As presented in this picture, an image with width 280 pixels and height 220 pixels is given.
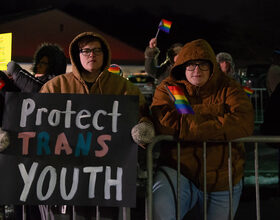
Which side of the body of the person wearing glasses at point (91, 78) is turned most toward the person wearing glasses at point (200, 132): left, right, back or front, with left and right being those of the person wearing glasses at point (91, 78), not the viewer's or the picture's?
left

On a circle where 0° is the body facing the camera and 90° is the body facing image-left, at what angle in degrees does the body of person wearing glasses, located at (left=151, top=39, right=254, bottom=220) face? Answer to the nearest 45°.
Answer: approximately 0°

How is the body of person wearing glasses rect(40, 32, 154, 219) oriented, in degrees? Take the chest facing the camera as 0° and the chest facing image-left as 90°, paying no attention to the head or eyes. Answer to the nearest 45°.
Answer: approximately 0°

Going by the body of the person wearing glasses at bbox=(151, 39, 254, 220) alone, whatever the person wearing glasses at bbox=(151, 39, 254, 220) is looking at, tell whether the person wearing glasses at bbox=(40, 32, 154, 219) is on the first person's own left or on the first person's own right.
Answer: on the first person's own right

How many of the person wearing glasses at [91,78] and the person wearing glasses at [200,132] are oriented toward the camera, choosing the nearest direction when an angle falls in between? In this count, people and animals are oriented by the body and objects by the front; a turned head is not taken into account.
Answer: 2
